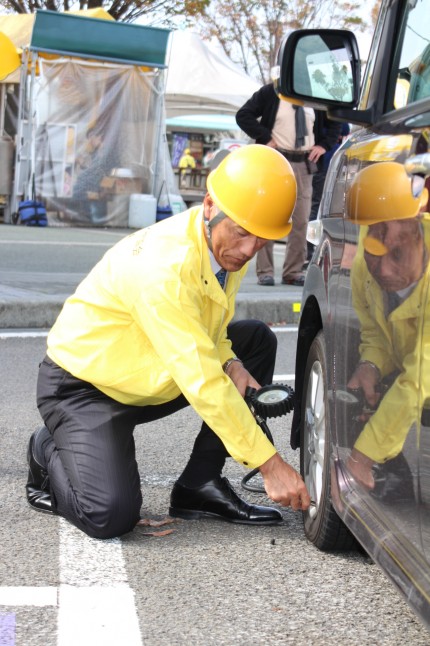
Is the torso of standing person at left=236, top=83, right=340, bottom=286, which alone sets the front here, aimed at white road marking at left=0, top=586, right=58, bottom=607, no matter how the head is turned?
yes

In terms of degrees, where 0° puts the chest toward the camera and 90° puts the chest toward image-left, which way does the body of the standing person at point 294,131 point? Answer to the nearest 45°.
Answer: approximately 0°

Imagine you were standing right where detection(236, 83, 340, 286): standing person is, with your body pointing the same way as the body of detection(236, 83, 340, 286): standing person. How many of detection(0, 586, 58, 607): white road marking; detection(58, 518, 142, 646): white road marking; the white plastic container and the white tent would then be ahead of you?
2

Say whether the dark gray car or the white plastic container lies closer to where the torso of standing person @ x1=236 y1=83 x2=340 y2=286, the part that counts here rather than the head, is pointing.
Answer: the dark gray car

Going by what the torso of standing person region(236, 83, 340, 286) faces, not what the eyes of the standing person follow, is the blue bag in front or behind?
behind

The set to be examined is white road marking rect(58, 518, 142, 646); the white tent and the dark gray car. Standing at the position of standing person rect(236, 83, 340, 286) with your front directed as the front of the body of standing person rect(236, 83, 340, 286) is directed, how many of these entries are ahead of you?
2

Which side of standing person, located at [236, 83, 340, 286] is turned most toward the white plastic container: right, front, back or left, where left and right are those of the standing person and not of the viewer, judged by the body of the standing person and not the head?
back

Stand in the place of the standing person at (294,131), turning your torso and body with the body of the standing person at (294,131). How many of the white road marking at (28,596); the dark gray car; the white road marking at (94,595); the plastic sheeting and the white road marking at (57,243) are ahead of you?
3

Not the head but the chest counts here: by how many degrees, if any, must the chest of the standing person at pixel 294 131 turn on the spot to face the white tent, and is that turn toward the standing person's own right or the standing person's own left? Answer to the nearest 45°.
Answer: approximately 180°

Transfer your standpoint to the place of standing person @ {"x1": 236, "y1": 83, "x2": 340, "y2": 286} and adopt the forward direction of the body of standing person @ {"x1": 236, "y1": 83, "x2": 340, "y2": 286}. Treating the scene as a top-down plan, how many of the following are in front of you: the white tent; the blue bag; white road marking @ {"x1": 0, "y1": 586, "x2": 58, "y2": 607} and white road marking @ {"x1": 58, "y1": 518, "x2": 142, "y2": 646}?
2

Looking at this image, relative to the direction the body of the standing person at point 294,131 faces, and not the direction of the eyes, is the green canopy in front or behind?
behind

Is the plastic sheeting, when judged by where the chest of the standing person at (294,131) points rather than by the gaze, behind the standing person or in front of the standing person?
behind
